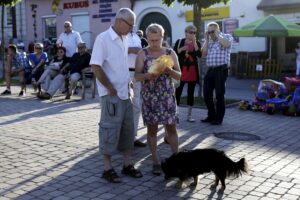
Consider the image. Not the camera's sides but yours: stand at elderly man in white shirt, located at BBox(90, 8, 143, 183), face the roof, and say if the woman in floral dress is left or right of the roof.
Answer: right

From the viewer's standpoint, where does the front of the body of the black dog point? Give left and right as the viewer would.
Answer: facing to the left of the viewer

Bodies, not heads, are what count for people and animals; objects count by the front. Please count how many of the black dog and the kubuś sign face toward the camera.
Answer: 1

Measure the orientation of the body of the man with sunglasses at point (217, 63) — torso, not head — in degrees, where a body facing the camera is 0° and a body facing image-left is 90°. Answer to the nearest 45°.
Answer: approximately 45°

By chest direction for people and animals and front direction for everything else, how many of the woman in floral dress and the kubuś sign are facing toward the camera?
2

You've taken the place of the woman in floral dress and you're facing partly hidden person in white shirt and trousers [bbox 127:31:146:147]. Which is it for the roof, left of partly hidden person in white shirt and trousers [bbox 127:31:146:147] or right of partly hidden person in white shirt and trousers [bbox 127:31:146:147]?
right

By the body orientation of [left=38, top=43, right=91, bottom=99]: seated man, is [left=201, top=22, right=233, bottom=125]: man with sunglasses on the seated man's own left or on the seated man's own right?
on the seated man's own left

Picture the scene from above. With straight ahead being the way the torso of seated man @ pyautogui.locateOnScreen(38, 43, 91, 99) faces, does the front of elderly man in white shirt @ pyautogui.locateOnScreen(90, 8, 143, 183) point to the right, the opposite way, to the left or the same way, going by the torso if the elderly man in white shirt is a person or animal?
to the left
